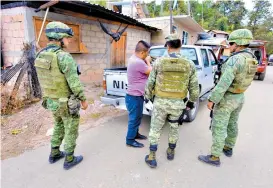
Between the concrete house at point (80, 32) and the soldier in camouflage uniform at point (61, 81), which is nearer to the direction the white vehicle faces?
the concrete house

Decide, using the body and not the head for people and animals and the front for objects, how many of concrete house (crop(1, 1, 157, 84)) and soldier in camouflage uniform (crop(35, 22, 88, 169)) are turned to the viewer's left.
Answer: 0

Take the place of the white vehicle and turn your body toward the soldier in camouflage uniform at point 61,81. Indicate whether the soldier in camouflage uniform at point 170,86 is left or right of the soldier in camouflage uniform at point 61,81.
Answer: left

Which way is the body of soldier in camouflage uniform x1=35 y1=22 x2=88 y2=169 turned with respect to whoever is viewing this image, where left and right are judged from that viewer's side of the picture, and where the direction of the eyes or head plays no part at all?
facing away from the viewer and to the right of the viewer

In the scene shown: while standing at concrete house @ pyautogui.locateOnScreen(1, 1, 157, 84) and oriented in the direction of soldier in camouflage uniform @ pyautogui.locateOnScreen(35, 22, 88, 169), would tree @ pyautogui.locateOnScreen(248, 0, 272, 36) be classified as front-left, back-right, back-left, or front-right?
back-left

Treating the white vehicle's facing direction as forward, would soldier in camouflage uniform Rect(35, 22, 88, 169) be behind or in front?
behind

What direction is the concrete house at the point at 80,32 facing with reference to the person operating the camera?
facing the viewer and to the right of the viewer

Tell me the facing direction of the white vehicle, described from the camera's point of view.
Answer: facing away from the viewer and to the right of the viewer

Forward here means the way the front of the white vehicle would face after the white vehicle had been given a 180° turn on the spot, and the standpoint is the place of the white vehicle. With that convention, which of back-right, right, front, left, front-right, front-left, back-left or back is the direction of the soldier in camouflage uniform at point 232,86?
left

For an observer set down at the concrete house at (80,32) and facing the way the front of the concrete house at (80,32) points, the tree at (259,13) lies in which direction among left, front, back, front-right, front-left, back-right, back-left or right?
left

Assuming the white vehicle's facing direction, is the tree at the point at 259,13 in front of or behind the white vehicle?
in front

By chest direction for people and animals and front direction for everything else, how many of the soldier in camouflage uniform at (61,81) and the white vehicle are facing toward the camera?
0
